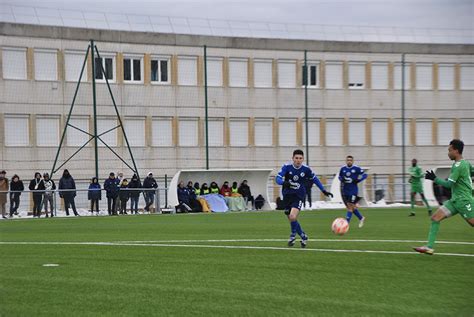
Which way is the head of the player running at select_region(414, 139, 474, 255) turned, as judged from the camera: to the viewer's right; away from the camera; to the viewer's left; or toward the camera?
to the viewer's left

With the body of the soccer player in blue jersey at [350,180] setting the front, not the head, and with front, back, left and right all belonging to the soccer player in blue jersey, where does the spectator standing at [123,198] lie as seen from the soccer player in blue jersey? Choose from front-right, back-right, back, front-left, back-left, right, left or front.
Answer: back-right

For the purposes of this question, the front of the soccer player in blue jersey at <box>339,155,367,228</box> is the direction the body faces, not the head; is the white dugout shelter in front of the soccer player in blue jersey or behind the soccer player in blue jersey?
behind

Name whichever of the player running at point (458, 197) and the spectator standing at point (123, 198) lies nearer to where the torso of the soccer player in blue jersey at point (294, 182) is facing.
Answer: the player running

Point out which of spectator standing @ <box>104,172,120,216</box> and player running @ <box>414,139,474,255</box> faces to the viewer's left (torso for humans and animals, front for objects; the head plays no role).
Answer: the player running

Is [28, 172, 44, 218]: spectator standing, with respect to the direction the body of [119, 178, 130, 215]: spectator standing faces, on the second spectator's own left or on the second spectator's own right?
on the second spectator's own right

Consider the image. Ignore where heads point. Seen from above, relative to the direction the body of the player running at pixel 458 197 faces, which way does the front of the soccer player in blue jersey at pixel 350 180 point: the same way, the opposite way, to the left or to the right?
to the left

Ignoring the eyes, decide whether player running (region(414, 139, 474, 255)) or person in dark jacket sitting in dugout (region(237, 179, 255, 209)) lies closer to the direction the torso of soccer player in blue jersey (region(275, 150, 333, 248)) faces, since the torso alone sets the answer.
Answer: the player running

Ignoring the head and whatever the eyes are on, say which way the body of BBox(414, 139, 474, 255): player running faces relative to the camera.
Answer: to the viewer's left
